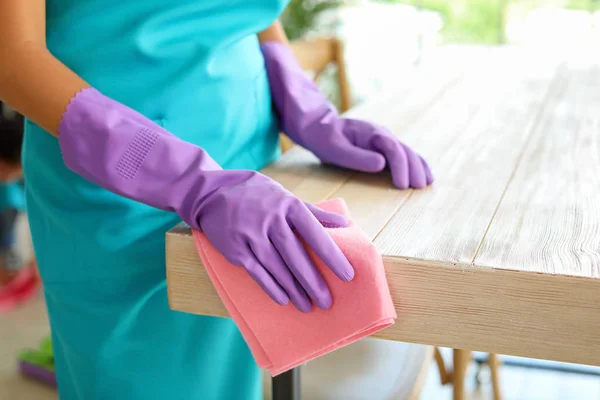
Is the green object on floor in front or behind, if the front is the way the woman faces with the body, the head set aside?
behind

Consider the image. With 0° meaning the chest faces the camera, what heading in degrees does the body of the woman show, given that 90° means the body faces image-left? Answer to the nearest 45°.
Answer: approximately 315°

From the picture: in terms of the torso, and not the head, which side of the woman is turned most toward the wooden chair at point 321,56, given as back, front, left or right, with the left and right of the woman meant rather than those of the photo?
left
